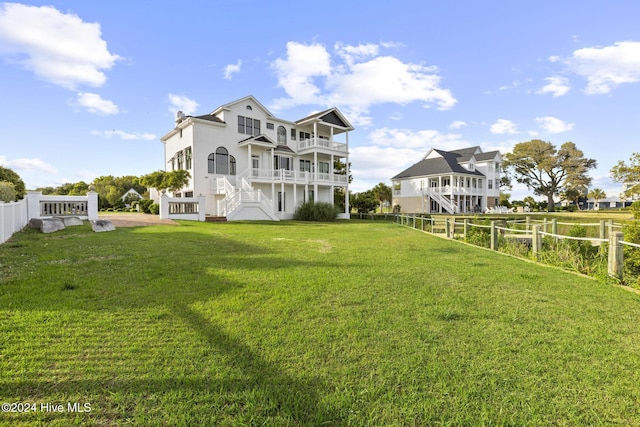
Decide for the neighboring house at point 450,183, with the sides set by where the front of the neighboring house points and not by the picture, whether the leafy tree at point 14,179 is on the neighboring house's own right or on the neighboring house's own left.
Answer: on the neighboring house's own right

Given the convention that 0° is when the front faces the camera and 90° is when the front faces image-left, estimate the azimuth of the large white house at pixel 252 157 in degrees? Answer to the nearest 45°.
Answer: approximately 315°

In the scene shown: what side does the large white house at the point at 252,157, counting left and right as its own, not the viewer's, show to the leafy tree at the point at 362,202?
left

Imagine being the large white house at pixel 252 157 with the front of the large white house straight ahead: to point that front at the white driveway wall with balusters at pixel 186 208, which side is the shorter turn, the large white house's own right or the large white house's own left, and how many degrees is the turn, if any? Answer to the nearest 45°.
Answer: approximately 90° to the large white house's own right

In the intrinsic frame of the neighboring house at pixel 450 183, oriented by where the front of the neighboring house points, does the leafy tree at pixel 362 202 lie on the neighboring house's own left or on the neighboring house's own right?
on the neighboring house's own right

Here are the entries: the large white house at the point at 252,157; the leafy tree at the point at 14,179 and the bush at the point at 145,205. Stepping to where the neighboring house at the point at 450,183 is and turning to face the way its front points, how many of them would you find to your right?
3

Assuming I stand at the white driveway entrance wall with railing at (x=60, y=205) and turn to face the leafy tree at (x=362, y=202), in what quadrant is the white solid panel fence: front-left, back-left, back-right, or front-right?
back-right
